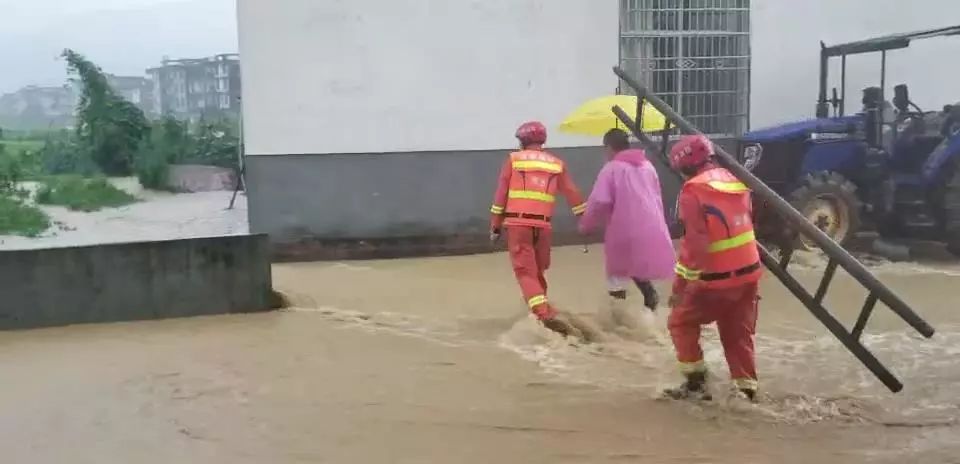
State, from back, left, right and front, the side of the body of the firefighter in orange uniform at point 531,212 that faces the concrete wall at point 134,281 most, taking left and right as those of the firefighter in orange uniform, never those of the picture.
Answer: left

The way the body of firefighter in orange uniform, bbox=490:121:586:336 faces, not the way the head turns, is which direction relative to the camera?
away from the camera

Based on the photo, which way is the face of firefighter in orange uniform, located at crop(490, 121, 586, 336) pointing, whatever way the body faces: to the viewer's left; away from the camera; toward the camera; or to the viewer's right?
away from the camera

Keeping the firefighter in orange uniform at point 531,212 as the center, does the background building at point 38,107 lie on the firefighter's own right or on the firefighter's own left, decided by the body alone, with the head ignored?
on the firefighter's own left

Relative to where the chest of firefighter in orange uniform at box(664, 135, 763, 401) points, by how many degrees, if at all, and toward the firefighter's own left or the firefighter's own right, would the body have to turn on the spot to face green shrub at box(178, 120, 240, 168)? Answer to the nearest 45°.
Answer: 0° — they already face it

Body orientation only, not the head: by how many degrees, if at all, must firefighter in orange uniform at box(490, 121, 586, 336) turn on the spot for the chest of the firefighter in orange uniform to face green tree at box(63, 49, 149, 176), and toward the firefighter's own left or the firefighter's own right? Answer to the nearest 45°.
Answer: approximately 45° to the firefighter's own left

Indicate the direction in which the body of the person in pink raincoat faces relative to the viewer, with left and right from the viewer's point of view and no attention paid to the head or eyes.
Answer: facing away from the viewer and to the left of the viewer

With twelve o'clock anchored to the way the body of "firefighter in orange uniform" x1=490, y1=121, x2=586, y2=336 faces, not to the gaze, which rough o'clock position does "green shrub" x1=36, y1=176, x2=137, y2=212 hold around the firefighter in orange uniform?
The green shrub is roughly at 10 o'clock from the firefighter in orange uniform.

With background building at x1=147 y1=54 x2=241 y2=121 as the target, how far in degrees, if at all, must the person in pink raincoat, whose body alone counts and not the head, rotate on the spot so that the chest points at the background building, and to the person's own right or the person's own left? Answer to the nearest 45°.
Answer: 0° — they already face it
